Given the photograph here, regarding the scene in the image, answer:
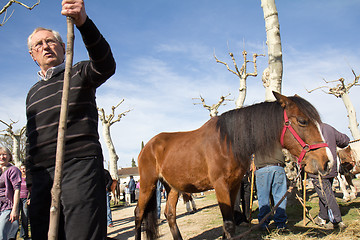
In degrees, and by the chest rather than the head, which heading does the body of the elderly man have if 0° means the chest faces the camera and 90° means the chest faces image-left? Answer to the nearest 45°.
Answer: approximately 45°

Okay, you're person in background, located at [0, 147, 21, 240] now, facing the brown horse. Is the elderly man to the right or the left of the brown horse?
right

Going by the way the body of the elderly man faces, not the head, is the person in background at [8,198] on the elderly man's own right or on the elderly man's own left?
on the elderly man's own right

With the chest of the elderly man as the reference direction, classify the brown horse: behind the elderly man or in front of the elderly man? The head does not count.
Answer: behind

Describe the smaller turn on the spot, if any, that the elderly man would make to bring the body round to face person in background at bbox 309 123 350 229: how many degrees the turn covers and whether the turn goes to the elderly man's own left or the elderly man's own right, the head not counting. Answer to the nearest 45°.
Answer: approximately 180°
